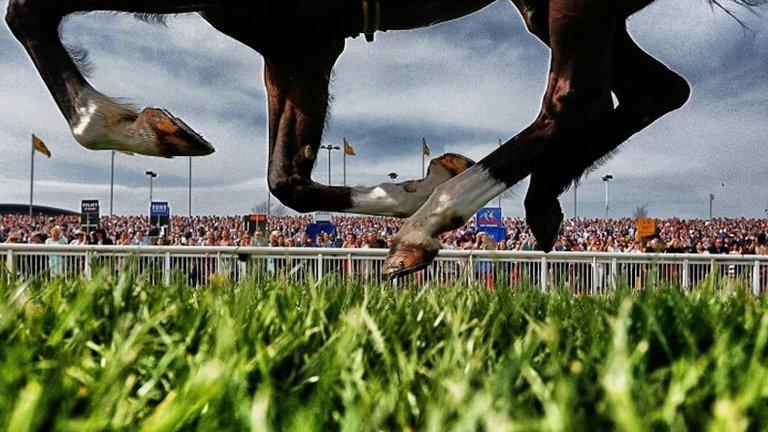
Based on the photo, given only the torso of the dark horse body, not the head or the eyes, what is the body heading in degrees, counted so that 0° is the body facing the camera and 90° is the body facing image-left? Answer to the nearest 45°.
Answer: approximately 90°

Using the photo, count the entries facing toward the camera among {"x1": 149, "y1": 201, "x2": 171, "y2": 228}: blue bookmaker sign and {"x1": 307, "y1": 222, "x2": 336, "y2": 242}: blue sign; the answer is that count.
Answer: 2

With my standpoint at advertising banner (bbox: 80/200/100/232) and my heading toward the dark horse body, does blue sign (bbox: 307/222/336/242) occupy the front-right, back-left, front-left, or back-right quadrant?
front-left

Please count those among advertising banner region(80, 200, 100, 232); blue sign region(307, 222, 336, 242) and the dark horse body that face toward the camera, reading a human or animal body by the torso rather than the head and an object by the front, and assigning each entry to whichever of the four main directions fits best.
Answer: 2

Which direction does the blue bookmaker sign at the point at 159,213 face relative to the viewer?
toward the camera

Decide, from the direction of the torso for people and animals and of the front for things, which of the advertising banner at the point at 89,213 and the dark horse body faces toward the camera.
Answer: the advertising banner

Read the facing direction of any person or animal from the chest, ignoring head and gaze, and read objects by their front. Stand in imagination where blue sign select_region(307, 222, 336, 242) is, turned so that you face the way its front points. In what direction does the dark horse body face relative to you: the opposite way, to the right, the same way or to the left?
to the right

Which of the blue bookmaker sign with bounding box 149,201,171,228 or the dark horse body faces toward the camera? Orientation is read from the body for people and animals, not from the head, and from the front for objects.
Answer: the blue bookmaker sign

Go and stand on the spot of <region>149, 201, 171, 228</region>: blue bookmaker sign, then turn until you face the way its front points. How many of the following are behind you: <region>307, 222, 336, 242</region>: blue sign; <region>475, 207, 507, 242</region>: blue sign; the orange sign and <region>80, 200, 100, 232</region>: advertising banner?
0

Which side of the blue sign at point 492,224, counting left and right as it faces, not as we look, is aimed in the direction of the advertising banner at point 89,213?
right

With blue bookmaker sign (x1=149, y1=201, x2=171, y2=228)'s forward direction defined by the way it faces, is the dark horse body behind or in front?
in front

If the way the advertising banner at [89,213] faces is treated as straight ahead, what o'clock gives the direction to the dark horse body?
The dark horse body is roughly at 12 o'clock from the advertising banner.

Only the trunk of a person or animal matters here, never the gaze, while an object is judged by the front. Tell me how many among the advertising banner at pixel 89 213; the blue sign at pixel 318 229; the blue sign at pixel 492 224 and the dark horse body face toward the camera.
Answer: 3

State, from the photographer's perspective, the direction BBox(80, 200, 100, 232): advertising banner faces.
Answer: facing the viewer

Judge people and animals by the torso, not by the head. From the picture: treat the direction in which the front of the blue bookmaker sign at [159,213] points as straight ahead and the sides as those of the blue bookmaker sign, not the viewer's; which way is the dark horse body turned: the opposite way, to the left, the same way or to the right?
to the right

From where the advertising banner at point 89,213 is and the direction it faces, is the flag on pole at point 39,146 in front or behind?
behind

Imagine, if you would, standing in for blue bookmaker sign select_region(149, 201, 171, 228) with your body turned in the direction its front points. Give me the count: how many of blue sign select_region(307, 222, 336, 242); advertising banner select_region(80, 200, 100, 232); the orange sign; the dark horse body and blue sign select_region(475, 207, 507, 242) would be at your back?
0
